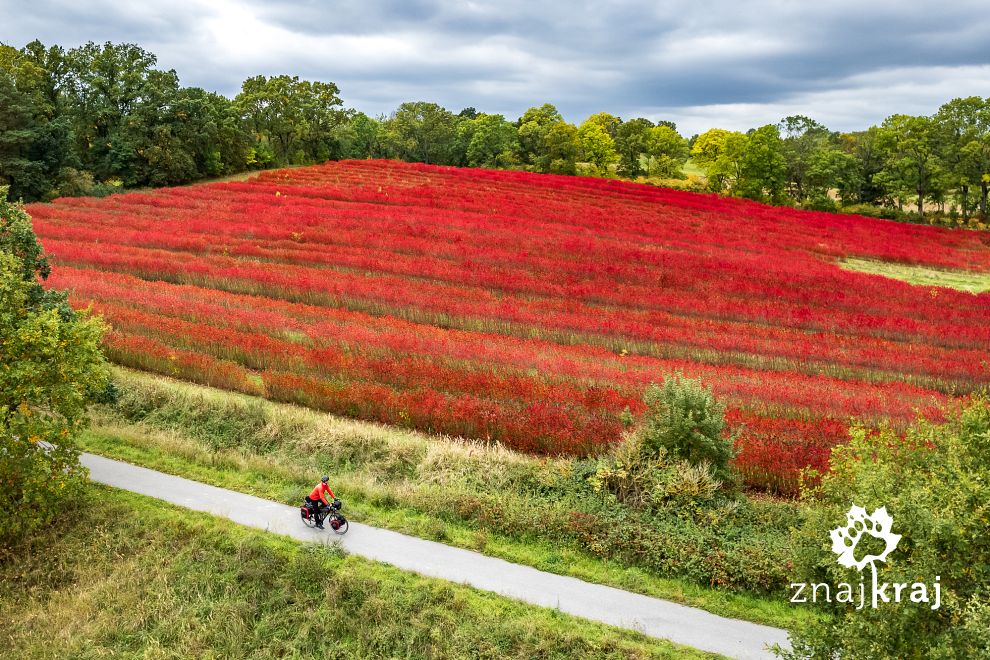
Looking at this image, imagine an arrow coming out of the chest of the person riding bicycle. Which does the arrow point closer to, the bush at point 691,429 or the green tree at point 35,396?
the bush

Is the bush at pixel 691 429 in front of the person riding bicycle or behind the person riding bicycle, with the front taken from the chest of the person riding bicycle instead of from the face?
in front

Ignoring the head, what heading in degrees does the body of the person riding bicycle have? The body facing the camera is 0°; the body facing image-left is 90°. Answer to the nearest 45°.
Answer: approximately 315°

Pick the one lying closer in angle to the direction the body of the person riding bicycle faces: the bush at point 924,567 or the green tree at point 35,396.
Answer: the bush

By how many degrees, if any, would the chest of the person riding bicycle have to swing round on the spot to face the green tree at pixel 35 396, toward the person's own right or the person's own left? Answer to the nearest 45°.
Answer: approximately 135° to the person's own right

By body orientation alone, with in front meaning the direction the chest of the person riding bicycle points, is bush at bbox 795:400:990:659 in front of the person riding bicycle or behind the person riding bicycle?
in front

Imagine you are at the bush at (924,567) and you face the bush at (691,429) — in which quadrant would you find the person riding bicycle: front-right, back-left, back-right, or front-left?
front-left
